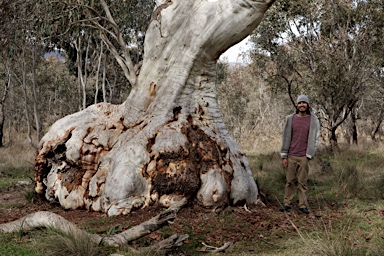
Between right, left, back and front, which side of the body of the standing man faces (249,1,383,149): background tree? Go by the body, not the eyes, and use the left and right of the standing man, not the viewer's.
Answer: back

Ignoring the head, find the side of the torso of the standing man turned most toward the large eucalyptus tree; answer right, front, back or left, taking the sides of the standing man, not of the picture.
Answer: right

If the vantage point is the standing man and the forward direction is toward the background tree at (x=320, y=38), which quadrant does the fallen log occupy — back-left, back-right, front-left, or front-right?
back-left

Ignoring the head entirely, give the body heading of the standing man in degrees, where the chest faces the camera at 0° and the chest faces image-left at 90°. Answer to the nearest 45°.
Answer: approximately 0°

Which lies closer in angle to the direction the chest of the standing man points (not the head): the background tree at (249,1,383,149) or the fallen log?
the fallen log

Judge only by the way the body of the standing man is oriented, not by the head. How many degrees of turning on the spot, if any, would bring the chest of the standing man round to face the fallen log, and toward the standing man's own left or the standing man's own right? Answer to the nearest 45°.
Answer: approximately 45° to the standing man's own right
